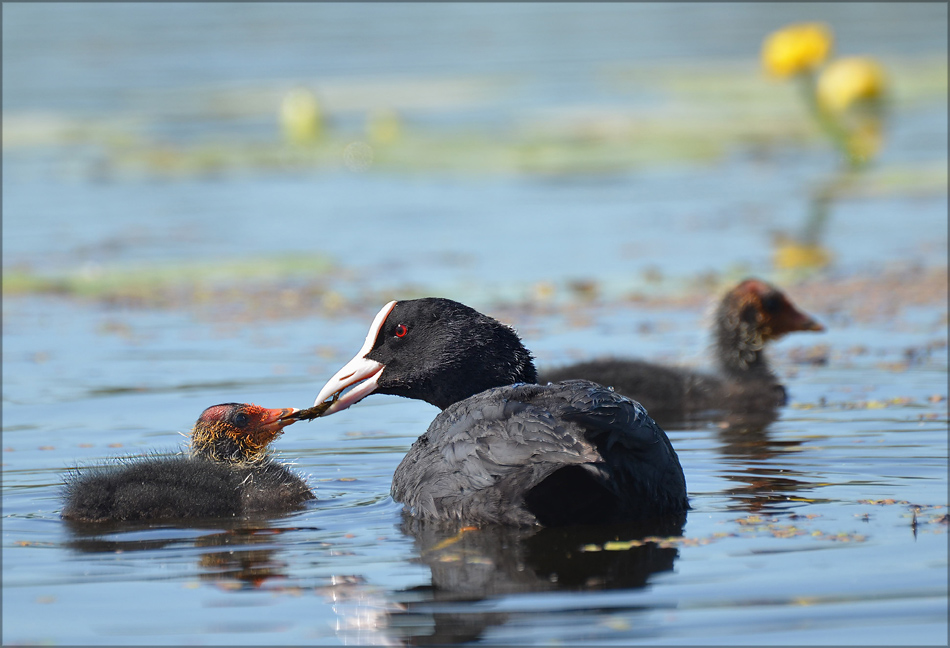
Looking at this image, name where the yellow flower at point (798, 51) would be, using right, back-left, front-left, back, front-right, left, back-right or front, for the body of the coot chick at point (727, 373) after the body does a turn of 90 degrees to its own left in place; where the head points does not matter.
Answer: front

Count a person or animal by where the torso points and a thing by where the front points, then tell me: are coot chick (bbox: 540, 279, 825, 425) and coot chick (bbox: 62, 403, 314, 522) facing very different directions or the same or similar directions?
same or similar directions

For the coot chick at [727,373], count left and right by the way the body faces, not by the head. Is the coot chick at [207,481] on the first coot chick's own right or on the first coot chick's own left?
on the first coot chick's own right

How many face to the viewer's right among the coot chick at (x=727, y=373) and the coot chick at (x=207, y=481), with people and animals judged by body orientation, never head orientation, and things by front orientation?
2

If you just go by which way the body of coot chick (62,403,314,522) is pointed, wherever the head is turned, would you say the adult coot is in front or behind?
in front

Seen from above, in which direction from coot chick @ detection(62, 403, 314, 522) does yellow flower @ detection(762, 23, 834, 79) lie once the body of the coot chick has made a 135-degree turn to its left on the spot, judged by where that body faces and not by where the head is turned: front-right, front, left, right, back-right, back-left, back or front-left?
right

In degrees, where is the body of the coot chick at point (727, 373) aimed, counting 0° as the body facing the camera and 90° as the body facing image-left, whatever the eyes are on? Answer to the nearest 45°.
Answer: approximately 270°

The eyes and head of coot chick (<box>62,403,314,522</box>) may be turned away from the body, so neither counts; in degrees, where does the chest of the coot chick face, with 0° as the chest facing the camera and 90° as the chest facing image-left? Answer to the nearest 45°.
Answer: approximately 270°

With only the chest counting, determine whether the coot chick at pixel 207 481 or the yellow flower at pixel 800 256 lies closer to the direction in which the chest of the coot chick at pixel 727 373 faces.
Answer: the yellow flower

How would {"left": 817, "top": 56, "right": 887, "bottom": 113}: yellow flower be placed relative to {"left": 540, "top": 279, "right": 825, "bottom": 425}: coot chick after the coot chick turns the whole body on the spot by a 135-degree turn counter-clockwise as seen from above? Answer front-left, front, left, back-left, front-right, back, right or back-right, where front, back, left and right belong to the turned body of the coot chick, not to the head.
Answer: front-right

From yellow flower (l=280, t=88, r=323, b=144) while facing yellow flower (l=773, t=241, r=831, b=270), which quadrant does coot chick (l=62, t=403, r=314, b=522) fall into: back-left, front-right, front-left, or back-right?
front-right

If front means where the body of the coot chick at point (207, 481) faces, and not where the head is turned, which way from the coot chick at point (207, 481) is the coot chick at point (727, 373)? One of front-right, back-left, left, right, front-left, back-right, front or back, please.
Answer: front-left
